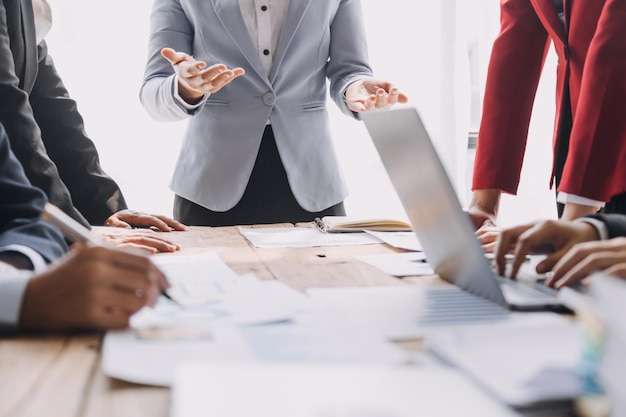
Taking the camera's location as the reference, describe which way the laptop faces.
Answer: facing away from the viewer and to the right of the viewer

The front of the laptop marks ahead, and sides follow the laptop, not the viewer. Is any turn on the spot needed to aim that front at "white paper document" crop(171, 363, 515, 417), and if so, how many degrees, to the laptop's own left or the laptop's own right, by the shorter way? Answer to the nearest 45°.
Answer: approximately 135° to the laptop's own right
